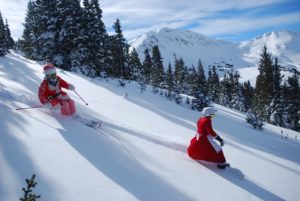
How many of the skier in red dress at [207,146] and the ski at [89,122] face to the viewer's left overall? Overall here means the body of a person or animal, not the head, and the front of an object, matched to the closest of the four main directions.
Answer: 0

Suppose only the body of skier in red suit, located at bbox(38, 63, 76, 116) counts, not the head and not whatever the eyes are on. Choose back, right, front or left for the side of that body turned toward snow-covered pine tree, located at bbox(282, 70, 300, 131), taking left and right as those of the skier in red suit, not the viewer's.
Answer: left

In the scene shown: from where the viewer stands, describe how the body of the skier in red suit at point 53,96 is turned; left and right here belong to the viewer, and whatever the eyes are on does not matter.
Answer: facing the viewer and to the right of the viewer

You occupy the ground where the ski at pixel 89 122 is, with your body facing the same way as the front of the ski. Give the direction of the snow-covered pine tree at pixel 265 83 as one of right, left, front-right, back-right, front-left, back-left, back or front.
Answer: left

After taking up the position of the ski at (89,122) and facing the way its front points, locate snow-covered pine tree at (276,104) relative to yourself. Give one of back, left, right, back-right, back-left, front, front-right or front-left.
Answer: left

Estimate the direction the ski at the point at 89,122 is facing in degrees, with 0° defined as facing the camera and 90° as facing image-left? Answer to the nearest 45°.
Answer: approximately 315°

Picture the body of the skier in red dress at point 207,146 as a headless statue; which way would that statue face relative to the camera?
to the viewer's right

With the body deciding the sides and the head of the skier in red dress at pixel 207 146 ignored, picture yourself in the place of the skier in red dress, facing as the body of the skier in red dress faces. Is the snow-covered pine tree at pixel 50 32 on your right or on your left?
on your left

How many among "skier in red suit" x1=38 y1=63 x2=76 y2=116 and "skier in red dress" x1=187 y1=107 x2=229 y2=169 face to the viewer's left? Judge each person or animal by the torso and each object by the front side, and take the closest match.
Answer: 0

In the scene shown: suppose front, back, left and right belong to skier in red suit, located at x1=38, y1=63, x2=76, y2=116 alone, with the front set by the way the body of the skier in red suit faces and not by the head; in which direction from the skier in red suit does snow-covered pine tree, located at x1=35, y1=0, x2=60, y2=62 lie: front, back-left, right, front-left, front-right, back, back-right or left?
back-left

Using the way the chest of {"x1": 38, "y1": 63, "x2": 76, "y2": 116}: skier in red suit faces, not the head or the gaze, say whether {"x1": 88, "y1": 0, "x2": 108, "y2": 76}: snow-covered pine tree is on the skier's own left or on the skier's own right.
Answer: on the skier's own left
